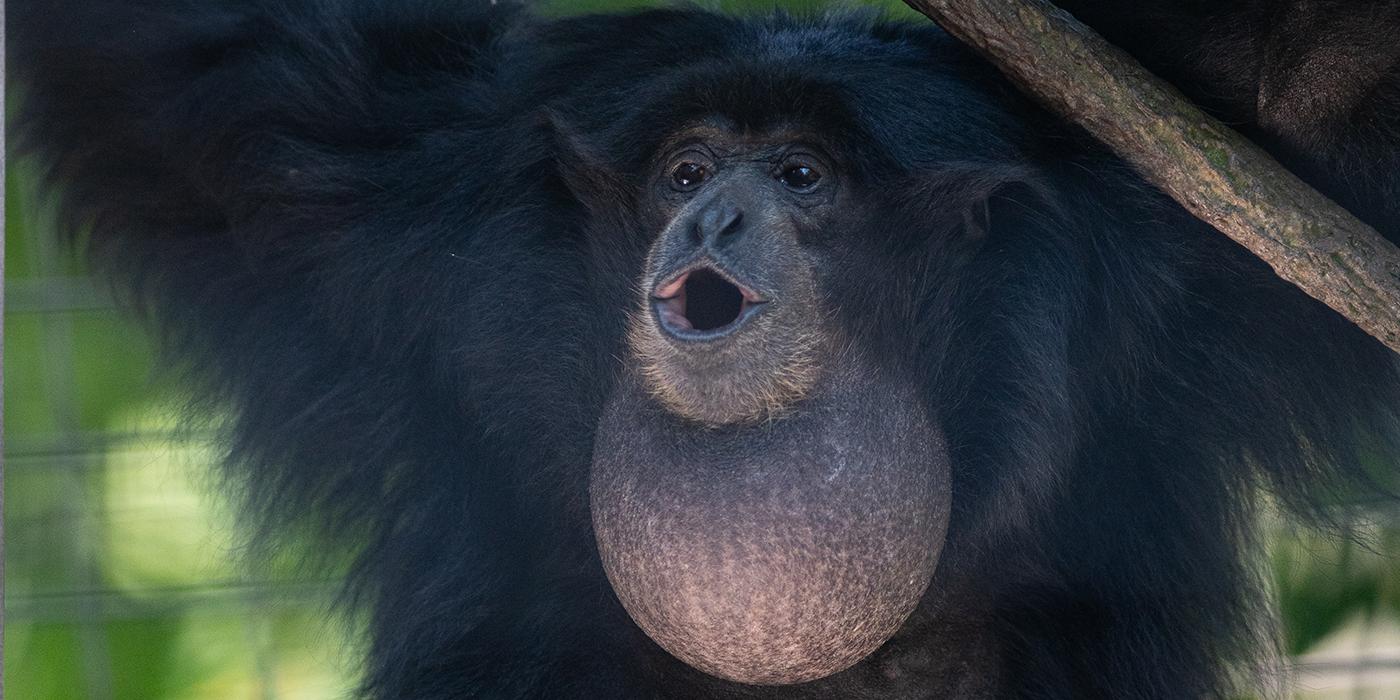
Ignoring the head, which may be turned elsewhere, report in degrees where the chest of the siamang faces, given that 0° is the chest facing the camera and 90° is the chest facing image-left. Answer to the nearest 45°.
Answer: approximately 0°

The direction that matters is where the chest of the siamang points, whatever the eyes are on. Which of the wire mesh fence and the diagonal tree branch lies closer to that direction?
the diagonal tree branch

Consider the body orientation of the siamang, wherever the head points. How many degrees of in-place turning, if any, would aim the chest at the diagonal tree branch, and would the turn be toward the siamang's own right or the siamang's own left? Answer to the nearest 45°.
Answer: approximately 45° to the siamang's own left
